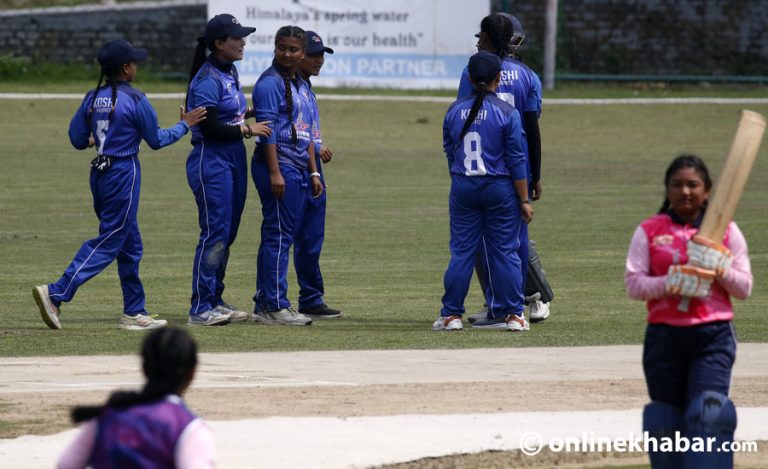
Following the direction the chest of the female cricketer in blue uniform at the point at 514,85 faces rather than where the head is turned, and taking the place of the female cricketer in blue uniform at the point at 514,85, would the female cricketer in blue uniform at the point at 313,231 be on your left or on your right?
on your left

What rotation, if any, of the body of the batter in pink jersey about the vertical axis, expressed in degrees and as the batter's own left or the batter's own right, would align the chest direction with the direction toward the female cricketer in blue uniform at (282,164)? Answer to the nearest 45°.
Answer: approximately 135° to the batter's own right

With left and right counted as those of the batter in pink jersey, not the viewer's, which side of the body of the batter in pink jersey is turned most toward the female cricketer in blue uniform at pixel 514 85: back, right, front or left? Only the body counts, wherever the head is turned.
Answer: back

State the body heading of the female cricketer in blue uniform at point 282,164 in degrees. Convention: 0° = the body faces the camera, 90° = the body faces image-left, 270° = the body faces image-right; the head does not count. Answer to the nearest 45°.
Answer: approximately 315°

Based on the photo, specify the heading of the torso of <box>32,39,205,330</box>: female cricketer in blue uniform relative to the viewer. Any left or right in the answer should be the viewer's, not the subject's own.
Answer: facing away from the viewer and to the right of the viewer

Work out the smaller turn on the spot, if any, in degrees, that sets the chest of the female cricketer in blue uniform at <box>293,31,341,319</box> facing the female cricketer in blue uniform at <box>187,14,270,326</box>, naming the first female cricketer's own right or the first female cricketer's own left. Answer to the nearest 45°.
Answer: approximately 135° to the first female cricketer's own right

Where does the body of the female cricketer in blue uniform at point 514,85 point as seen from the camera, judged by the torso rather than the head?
away from the camera

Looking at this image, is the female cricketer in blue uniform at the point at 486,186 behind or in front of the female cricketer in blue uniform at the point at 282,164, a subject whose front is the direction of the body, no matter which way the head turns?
in front

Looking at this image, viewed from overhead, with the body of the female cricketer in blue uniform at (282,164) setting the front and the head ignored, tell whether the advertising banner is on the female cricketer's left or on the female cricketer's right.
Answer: on the female cricketer's left

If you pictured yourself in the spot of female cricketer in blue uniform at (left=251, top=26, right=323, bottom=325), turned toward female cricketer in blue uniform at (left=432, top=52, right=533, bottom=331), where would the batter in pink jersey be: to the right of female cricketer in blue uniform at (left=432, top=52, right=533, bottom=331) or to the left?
right

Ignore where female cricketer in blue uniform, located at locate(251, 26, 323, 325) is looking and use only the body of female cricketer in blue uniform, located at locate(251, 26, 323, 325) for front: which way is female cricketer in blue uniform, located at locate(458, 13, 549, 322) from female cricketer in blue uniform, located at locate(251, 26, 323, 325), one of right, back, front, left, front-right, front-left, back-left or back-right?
front-left
